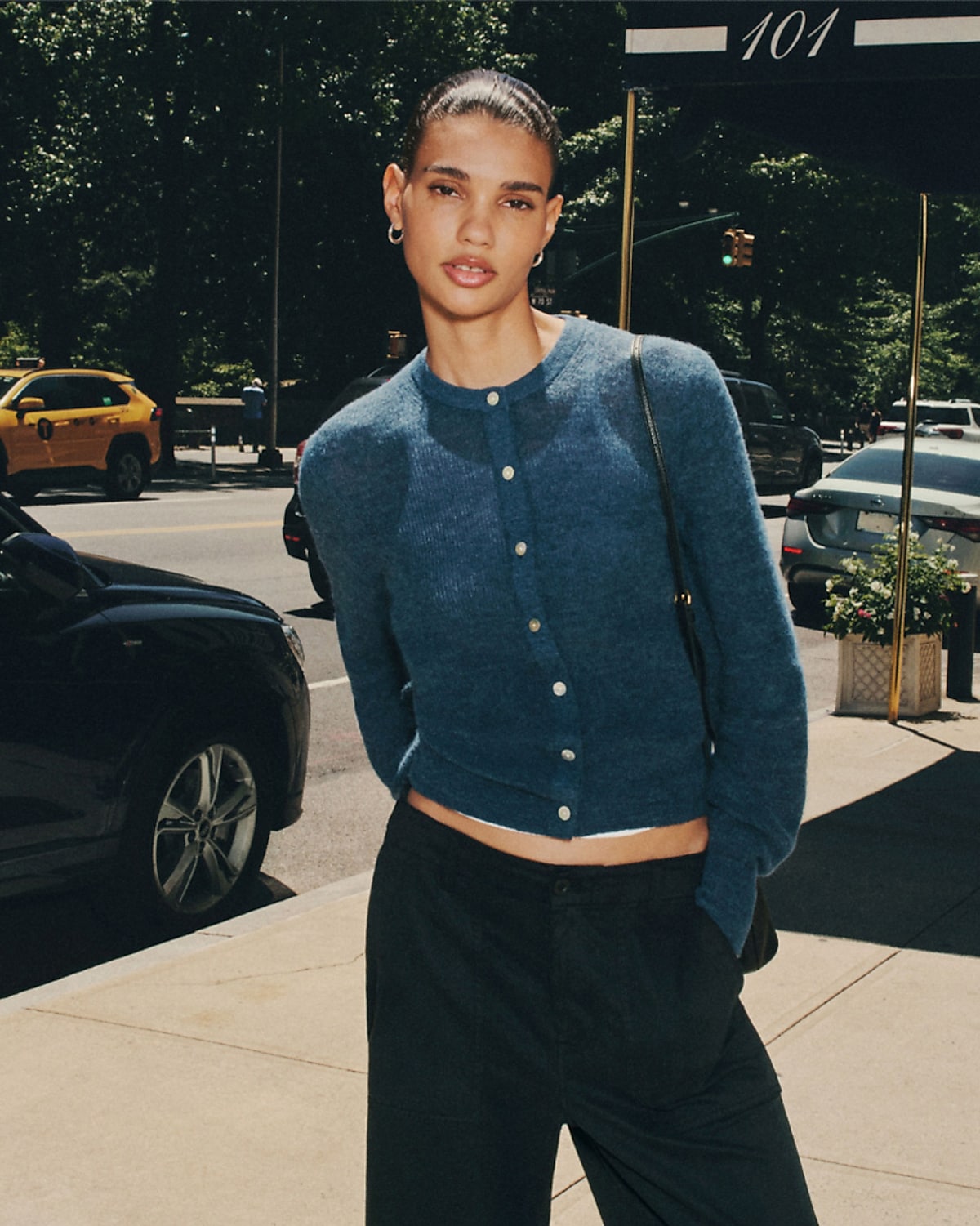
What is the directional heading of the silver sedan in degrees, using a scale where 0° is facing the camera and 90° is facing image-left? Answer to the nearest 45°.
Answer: approximately 225°

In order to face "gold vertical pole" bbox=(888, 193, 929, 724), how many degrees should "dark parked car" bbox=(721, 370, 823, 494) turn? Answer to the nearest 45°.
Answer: approximately 135° to its right

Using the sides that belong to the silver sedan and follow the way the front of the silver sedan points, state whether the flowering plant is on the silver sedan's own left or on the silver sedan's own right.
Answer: on the silver sedan's own right

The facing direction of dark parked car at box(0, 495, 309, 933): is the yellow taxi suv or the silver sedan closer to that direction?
the silver sedan

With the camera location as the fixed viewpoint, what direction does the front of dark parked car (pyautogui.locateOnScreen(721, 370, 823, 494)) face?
facing away from the viewer and to the right of the viewer

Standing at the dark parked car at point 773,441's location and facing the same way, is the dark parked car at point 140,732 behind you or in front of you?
behind

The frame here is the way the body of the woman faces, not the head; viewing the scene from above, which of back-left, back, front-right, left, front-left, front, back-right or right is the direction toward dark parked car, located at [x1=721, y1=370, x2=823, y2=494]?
back

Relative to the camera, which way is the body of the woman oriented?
toward the camera

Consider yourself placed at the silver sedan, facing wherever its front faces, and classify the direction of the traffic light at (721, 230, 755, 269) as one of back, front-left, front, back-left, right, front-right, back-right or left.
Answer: front-left

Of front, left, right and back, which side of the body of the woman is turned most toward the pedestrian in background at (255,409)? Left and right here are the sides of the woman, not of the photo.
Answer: back

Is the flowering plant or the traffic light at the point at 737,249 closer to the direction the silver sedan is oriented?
the traffic light

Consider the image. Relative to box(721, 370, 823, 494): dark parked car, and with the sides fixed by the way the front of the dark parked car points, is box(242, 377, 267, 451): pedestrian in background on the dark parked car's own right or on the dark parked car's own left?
on the dark parked car's own left
